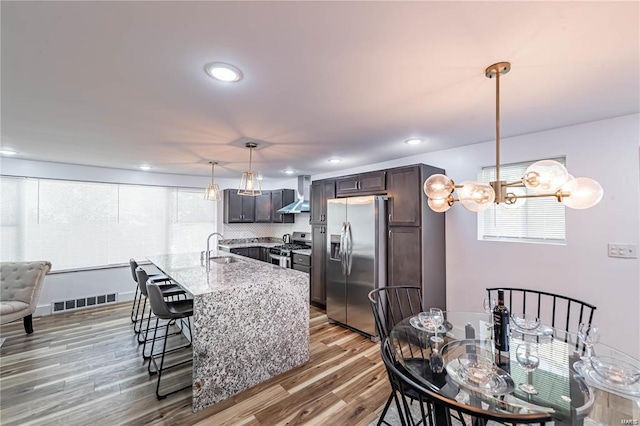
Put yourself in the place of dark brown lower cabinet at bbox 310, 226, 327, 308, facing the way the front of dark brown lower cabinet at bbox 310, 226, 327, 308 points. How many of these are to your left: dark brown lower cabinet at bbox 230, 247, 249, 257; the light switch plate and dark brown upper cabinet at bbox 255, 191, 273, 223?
1

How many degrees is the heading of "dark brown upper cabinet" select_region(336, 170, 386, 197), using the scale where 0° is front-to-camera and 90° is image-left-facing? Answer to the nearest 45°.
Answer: approximately 45°

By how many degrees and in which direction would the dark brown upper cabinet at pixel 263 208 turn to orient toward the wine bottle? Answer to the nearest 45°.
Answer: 0° — it already faces it

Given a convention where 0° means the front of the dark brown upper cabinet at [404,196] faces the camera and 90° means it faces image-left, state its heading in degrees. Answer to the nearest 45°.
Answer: approximately 45°

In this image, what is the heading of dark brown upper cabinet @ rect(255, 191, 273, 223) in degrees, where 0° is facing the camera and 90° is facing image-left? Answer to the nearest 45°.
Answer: approximately 0°

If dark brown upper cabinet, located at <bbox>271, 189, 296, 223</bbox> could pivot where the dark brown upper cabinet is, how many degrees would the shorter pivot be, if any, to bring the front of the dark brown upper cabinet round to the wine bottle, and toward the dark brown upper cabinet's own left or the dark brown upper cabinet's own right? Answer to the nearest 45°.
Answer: approximately 45° to the dark brown upper cabinet's own left

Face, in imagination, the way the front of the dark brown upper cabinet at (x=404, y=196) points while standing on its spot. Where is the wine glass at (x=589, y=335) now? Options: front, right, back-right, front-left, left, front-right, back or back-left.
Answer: left

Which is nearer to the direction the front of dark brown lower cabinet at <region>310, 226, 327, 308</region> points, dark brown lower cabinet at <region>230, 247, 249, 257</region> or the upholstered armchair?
the upholstered armchair

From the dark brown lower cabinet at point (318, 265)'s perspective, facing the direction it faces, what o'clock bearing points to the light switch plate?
The light switch plate is roughly at 9 o'clock from the dark brown lower cabinet.

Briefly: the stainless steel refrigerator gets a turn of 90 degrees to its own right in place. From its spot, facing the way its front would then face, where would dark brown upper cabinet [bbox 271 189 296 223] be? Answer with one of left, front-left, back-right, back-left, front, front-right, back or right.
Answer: front

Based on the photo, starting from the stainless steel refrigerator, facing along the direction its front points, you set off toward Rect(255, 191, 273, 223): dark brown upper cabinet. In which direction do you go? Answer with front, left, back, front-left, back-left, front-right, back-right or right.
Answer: right

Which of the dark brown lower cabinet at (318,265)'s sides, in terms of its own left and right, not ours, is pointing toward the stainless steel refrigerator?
left

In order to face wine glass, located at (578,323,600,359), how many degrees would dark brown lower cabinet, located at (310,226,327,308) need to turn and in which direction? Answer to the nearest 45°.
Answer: approximately 90° to its left

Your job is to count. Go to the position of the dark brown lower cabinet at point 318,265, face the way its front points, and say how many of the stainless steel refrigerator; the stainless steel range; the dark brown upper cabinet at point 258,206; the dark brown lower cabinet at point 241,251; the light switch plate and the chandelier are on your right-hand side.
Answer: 3

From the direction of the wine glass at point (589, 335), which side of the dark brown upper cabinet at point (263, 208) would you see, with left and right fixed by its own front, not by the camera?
front

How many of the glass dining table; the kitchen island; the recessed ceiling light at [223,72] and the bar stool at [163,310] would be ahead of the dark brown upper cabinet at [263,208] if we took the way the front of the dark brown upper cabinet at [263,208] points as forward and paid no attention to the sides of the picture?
4
